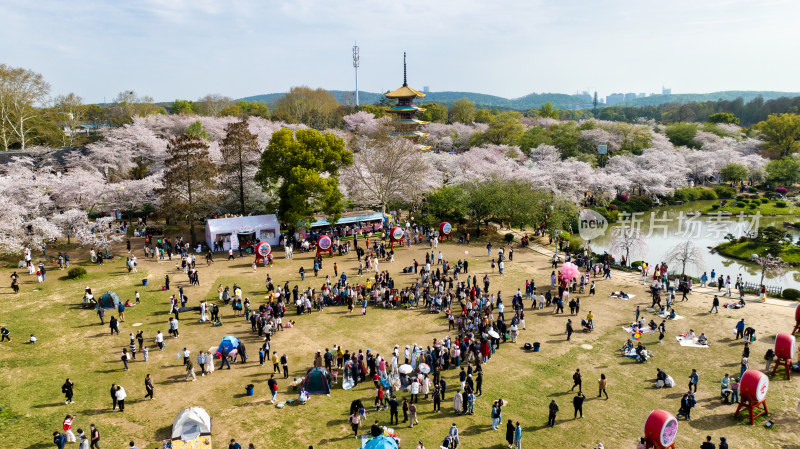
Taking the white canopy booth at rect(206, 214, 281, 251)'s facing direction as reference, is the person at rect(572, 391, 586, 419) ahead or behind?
ahead

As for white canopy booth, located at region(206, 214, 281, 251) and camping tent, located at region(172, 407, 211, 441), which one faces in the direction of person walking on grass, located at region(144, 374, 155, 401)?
the white canopy booth

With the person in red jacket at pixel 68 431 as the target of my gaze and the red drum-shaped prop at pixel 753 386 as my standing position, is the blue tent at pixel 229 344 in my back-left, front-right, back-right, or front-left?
front-right

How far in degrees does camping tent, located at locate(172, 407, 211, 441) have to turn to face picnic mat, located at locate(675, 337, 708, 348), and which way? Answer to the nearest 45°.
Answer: approximately 90° to its left

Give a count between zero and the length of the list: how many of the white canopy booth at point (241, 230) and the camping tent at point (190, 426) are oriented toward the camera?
2

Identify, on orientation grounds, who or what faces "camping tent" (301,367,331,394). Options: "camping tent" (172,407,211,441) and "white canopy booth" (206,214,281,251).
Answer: the white canopy booth

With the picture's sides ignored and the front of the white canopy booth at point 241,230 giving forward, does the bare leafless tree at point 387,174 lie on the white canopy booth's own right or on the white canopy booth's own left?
on the white canopy booth's own left

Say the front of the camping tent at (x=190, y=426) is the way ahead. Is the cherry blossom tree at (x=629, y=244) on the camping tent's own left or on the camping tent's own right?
on the camping tent's own left

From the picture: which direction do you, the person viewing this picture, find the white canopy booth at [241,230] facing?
facing the viewer

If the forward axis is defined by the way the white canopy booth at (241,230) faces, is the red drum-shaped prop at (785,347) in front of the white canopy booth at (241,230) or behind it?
in front

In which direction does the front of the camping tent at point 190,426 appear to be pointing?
toward the camera

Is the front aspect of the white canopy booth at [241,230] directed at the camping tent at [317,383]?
yes

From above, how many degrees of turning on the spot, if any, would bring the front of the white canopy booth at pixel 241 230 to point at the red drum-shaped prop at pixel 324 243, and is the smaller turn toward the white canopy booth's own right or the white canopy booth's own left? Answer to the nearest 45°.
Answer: approximately 45° to the white canopy booth's own left
